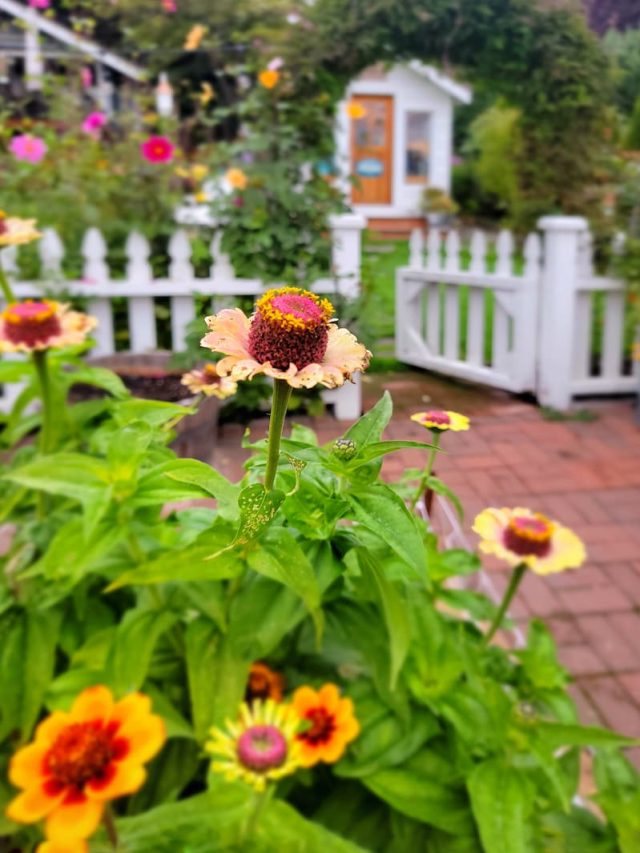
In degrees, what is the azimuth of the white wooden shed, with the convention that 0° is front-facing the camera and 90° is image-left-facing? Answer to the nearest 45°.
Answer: approximately 0°

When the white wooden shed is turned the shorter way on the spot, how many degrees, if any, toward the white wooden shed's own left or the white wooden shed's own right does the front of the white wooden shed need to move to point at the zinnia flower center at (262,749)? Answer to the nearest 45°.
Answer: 0° — it already faces it

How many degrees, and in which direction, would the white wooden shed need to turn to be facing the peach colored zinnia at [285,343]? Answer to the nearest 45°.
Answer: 0° — it already faces it

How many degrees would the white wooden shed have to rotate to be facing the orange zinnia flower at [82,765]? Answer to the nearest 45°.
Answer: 0° — it already faces it

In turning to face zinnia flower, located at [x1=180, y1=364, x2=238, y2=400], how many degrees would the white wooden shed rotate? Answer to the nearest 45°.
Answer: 0° — it already faces it

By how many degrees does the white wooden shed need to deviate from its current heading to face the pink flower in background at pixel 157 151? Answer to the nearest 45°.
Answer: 0° — it already faces it

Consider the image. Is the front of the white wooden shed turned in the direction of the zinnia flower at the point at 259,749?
yes
